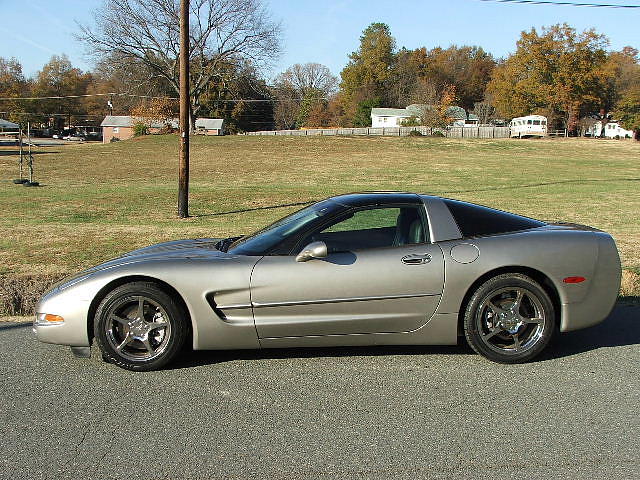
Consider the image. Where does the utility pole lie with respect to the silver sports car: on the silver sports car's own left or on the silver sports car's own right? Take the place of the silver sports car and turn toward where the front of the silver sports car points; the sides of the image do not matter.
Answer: on the silver sports car's own right

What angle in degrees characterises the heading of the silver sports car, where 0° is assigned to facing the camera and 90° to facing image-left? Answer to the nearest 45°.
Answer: approximately 90°
